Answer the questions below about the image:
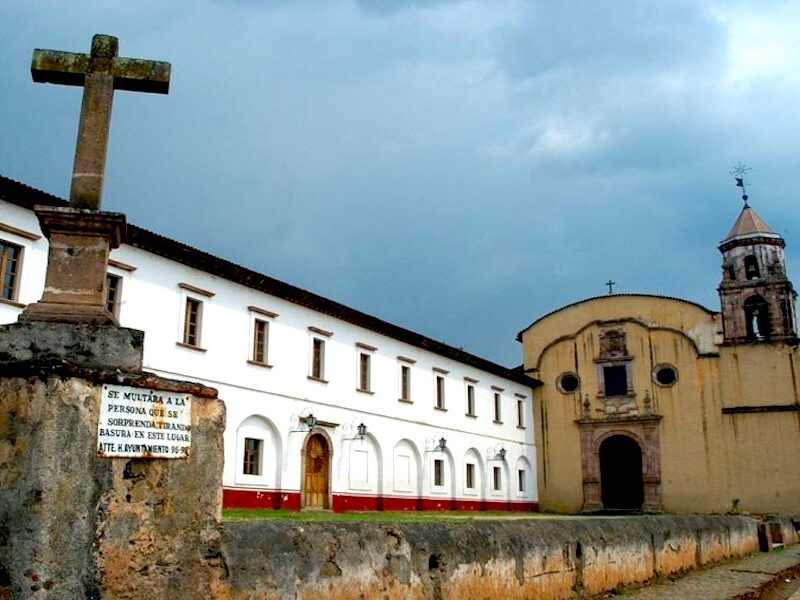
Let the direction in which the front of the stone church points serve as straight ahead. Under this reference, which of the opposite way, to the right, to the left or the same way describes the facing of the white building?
to the left

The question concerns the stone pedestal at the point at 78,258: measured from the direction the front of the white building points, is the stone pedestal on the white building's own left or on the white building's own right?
on the white building's own right

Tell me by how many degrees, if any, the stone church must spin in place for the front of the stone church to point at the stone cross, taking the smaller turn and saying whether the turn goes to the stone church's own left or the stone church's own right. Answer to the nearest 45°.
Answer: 0° — it already faces it

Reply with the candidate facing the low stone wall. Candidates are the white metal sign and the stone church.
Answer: the stone church

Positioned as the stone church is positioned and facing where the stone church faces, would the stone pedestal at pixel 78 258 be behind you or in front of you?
in front

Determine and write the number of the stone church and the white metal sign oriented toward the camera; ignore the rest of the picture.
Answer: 2

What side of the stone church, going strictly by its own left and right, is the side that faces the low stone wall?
front

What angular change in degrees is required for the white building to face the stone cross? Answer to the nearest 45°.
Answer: approximately 45° to its right

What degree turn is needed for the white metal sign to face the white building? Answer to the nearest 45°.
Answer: approximately 180°
